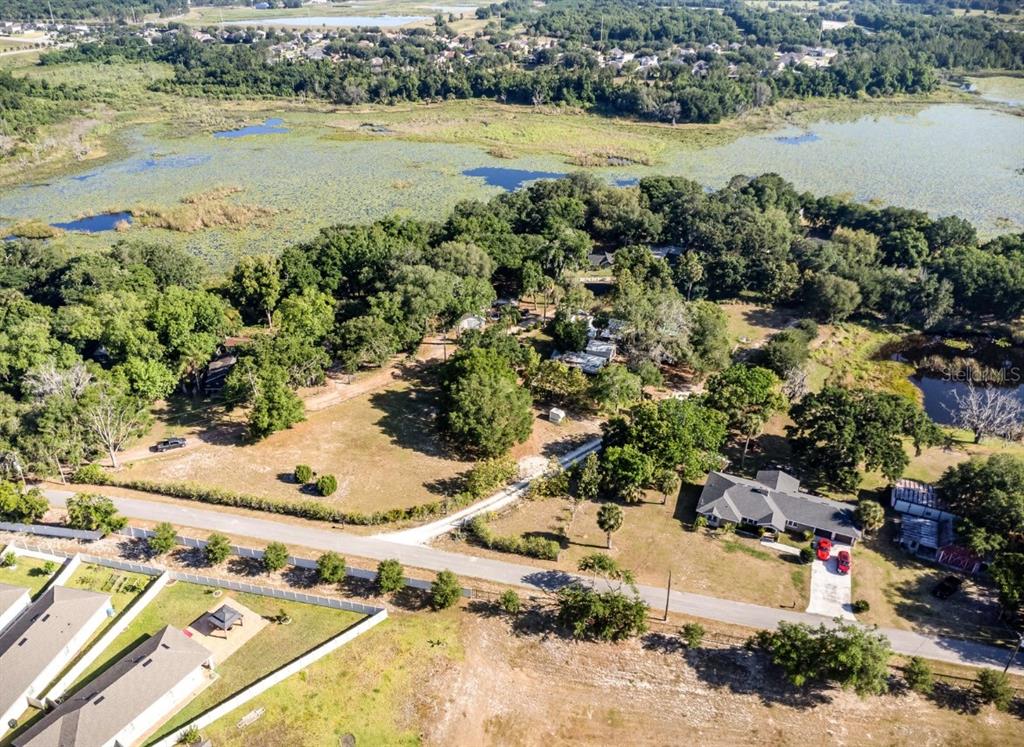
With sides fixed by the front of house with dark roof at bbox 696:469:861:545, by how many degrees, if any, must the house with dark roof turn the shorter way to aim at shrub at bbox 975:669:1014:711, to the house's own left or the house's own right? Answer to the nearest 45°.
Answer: approximately 45° to the house's own left

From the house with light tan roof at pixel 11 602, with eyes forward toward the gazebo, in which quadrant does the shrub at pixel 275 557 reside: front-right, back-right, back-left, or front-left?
front-left

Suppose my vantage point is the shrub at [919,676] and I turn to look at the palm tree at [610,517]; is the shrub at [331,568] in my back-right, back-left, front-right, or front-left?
front-left

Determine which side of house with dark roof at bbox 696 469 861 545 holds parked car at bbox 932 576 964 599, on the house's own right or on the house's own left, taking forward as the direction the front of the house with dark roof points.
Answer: on the house's own left

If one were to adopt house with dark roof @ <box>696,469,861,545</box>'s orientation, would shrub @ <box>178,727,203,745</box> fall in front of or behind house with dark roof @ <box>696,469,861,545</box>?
in front

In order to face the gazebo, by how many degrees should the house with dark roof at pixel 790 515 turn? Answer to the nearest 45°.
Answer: approximately 45° to its right

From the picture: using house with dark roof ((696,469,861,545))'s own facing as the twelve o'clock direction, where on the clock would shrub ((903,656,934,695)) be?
The shrub is roughly at 11 o'clock from the house with dark roof.

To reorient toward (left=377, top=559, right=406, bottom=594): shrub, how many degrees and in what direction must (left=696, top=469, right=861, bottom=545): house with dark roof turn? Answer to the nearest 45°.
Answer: approximately 45° to its right

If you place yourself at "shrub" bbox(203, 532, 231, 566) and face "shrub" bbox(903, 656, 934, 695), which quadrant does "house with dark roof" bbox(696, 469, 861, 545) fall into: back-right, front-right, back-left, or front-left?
front-left

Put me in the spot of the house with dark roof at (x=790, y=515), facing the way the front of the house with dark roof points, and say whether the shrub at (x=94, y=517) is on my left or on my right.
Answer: on my right

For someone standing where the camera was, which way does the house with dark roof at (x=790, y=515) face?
facing the viewer

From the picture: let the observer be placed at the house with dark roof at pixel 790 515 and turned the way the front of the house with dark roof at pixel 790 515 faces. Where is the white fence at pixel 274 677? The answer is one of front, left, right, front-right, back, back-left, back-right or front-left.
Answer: front-right

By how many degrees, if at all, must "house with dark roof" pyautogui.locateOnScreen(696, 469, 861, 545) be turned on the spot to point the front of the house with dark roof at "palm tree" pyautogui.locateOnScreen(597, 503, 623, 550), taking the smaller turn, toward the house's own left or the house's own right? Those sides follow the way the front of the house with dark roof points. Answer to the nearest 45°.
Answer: approximately 45° to the house's own right

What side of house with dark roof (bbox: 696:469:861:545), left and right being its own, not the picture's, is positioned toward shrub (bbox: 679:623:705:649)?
front
